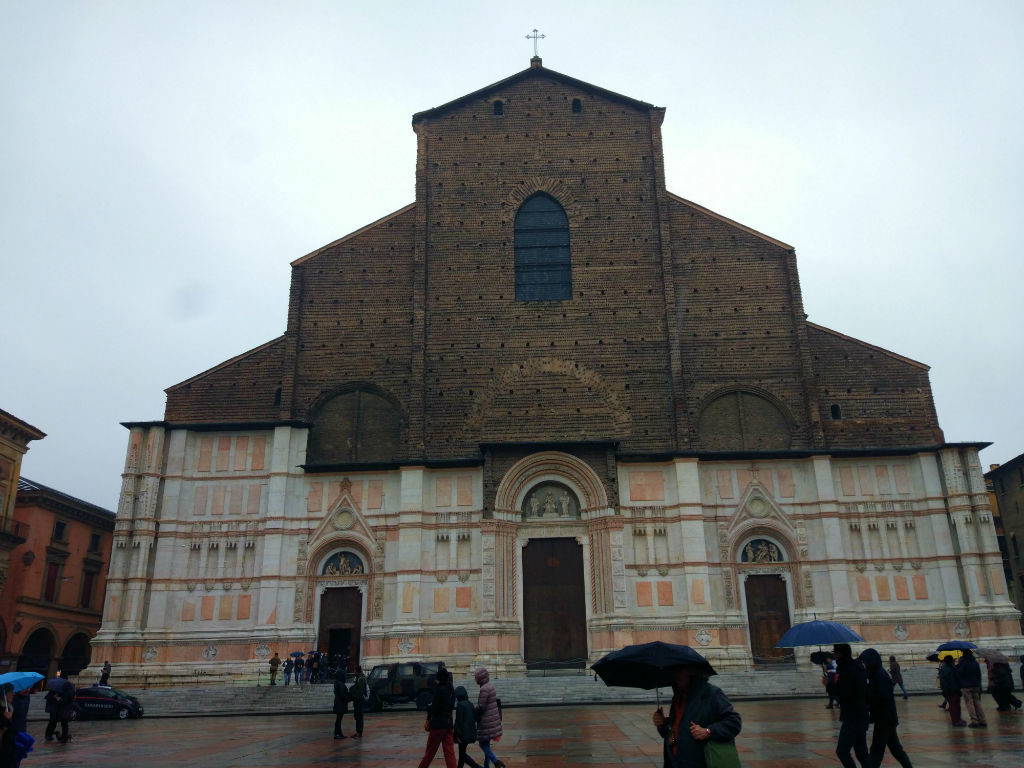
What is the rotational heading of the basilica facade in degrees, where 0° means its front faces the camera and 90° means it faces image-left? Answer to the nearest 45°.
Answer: approximately 0°

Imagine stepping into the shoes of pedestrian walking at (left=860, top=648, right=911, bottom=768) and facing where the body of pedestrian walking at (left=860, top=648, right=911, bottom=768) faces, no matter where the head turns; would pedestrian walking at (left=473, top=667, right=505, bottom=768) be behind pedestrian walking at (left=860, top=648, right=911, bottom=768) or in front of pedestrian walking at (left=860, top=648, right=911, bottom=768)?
in front

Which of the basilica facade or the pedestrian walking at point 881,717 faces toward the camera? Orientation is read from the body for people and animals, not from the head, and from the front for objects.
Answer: the basilica facade

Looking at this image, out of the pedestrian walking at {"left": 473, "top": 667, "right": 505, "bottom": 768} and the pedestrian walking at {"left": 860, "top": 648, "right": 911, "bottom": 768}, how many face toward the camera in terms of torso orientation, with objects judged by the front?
0

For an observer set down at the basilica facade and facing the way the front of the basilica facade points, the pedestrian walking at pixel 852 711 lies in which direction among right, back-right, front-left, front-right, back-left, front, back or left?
front

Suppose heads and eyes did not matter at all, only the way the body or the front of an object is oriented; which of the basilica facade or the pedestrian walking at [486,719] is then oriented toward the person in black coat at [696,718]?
the basilica facade

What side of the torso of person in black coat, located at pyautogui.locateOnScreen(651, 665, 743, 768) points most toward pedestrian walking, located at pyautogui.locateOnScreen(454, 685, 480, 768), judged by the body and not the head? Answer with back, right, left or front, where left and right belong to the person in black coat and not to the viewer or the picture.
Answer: right
